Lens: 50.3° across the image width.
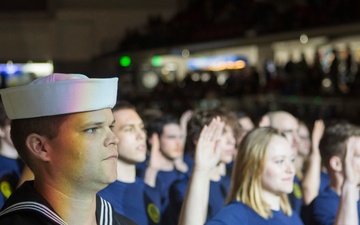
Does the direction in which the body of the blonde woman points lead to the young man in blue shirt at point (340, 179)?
no

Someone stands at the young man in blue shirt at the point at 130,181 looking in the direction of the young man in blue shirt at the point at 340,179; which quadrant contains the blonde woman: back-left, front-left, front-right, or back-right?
front-right

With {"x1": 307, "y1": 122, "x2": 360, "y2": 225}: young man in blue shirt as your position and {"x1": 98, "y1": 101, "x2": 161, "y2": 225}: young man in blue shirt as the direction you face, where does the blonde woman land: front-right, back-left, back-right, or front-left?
front-left

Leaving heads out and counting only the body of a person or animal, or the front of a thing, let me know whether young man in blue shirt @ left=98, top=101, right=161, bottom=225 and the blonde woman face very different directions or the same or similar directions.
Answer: same or similar directions

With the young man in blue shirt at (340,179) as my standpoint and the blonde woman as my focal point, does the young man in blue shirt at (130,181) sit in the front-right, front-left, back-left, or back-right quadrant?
front-right

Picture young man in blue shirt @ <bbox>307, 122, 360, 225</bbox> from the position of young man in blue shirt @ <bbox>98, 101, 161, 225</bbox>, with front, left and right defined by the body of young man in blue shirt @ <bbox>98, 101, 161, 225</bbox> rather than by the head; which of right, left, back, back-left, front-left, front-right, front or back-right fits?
front-left

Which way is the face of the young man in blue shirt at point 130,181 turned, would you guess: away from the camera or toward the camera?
toward the camera
